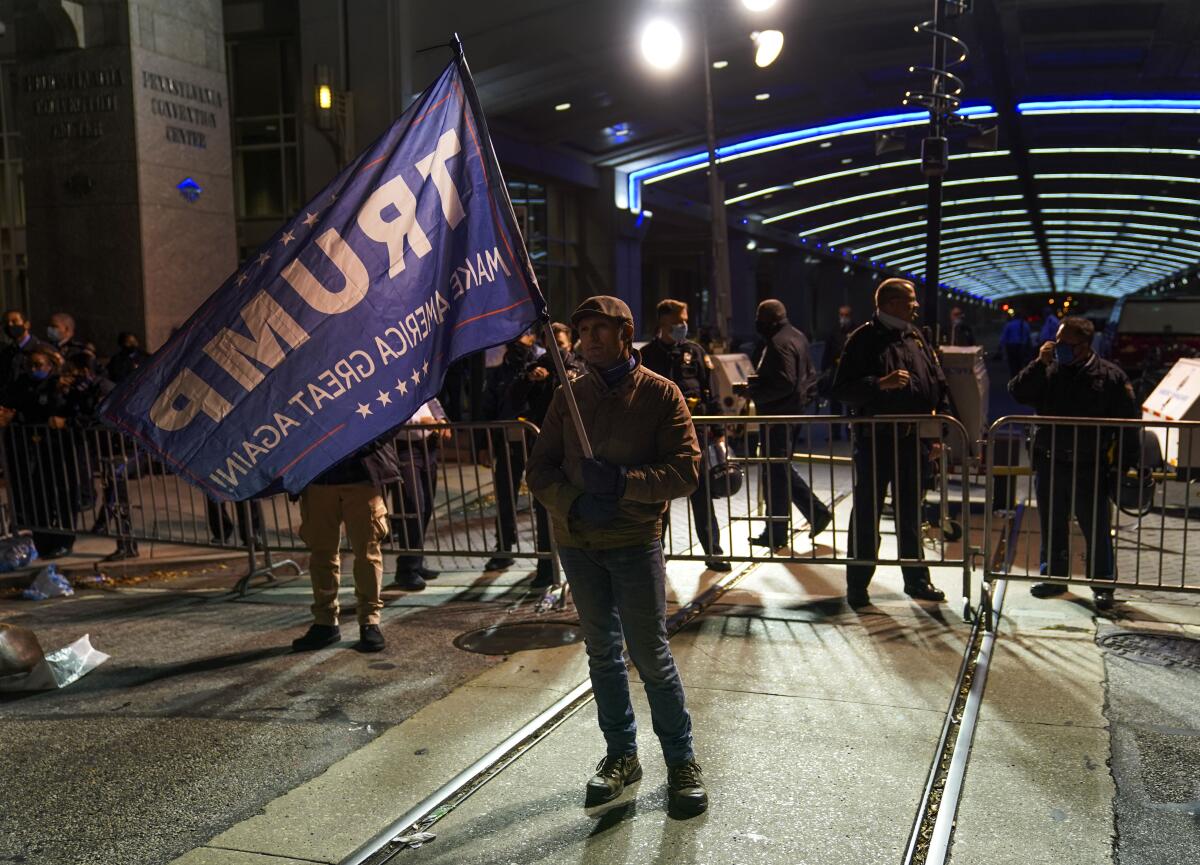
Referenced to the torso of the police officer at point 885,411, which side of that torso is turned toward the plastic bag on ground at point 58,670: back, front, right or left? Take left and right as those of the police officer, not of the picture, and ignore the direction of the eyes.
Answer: right

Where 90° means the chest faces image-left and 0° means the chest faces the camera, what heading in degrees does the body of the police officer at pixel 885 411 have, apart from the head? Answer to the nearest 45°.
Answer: approximately 315°

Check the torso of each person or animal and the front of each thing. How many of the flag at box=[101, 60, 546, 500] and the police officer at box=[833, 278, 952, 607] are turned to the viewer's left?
0

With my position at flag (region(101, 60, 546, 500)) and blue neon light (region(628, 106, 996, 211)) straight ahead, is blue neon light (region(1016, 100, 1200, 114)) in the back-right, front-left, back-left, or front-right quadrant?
front-right
